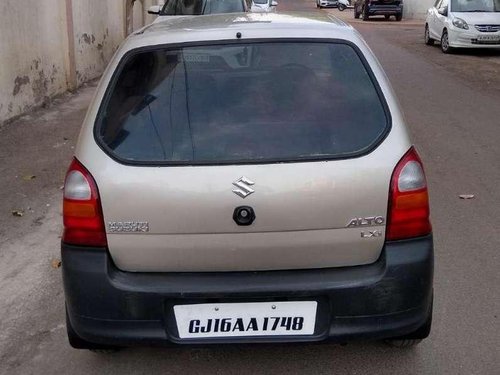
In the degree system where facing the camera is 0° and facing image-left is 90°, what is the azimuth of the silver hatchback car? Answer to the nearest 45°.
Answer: approximately 180°

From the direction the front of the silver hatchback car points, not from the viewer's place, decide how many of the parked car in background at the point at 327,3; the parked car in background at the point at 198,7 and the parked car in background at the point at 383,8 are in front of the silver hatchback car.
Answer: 3

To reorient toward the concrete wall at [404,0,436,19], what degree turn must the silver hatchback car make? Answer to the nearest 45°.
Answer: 0° — it already faces it

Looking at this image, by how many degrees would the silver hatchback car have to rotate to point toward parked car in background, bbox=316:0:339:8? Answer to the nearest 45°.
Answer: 0° — it already faces it

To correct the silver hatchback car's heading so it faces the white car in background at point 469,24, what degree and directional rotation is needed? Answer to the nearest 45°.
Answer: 0° — it already faces it

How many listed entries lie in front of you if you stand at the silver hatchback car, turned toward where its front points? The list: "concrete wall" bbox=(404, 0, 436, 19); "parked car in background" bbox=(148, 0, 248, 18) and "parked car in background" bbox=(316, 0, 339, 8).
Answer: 3

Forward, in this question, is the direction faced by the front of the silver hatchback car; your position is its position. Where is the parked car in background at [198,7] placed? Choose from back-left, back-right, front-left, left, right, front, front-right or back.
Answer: front

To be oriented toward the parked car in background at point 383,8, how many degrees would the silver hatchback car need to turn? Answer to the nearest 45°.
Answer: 0° — it already faces it
